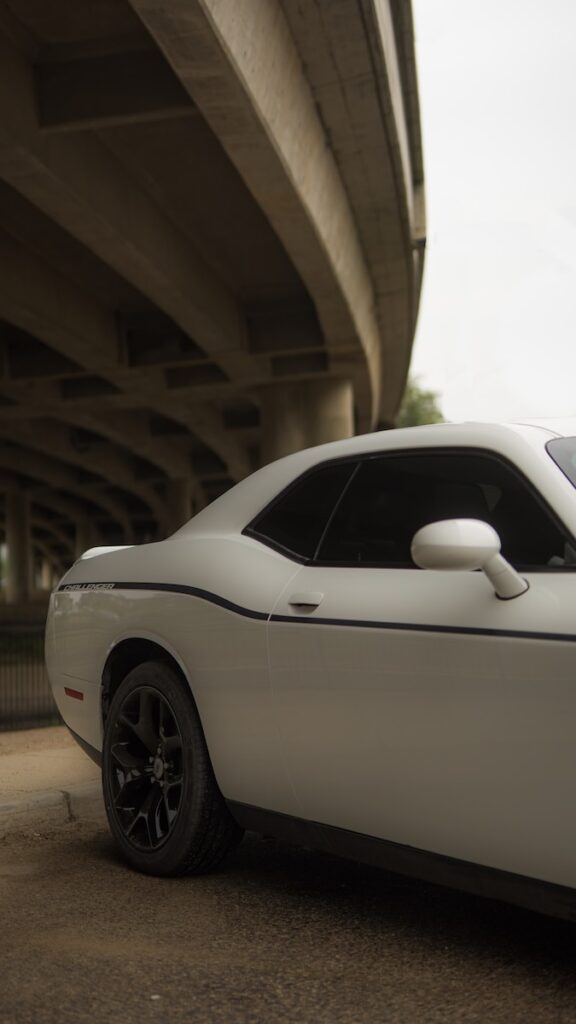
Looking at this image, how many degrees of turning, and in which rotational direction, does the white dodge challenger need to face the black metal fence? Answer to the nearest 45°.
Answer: approximately 135° to its left

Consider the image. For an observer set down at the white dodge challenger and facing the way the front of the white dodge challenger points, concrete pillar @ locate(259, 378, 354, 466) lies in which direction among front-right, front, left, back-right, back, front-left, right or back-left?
back-left

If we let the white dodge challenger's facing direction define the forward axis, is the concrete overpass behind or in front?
behind

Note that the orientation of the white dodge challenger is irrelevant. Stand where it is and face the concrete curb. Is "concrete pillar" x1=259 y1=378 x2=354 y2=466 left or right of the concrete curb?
right

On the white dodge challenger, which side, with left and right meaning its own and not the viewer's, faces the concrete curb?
back

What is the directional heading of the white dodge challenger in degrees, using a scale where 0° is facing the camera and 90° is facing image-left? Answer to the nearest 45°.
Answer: approximately 315°
